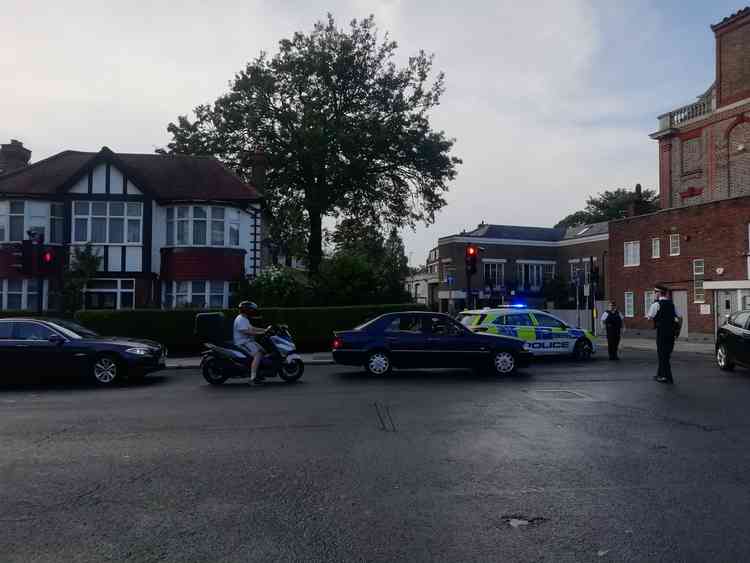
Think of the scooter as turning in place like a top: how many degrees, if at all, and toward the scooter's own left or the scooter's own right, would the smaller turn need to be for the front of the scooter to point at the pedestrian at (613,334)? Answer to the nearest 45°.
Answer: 0° — it already faces them

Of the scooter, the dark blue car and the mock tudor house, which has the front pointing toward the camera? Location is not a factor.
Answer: the mock tudor house

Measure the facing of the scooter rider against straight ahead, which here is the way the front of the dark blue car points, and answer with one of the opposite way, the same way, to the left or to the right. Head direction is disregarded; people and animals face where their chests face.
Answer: the same way

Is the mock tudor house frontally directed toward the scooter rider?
yes

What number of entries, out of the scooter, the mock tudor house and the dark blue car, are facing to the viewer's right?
2

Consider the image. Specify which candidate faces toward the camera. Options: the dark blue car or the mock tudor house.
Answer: the mock tudor house

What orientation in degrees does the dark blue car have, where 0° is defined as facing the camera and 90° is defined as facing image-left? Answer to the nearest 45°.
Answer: approximately 270°

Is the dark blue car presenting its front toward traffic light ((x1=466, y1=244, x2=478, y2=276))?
no

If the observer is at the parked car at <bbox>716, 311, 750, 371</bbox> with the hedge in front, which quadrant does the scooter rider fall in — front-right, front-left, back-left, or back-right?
front-left

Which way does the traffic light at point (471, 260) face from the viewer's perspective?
toward the camera

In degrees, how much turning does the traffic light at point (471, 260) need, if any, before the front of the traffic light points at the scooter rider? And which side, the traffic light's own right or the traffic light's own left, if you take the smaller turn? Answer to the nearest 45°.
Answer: approximately 45° to the traffic light's own right

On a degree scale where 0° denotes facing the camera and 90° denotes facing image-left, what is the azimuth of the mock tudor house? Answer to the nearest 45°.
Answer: approximately 0°

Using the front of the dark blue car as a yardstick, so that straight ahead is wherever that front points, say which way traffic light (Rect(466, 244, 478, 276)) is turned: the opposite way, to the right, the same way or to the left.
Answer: to the right

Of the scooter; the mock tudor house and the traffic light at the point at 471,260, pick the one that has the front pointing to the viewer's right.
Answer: the scooter

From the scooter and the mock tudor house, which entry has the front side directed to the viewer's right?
the scooter

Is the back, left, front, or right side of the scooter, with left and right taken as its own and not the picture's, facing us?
right

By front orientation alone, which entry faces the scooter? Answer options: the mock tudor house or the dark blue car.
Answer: the mock tudor house

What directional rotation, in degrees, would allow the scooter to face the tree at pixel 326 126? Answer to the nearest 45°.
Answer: approximately 90° to its left

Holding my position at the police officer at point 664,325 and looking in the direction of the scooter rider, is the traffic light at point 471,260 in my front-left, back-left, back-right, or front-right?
front-right

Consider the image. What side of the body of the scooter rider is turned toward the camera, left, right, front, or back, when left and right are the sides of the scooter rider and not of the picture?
right
